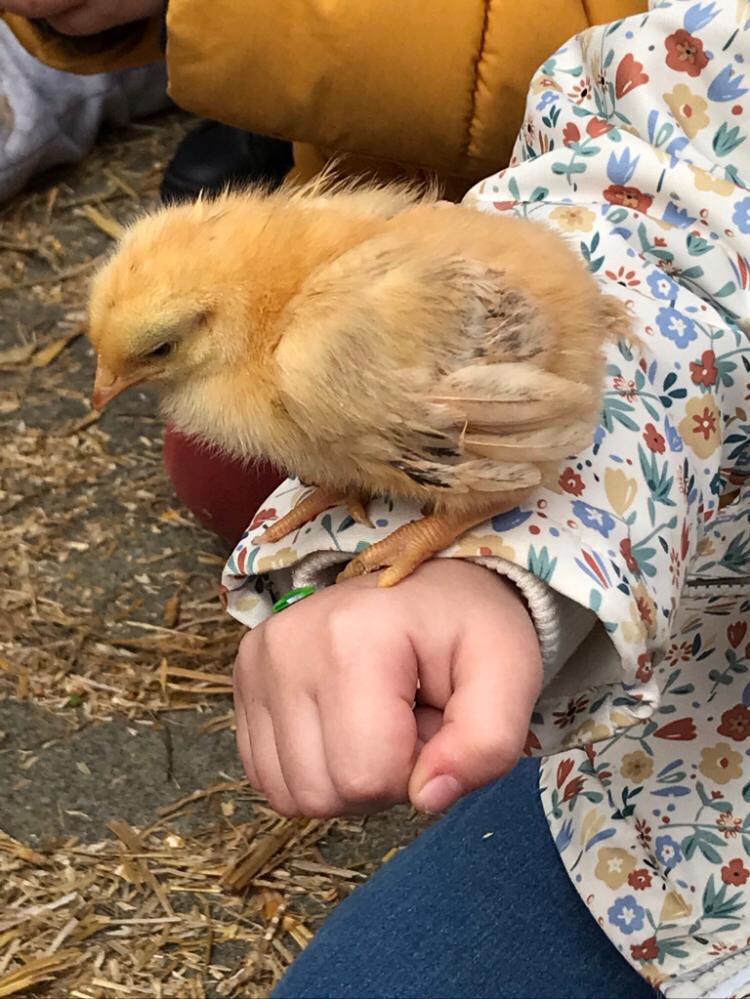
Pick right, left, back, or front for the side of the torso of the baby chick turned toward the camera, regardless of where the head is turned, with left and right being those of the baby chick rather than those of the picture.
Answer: left
